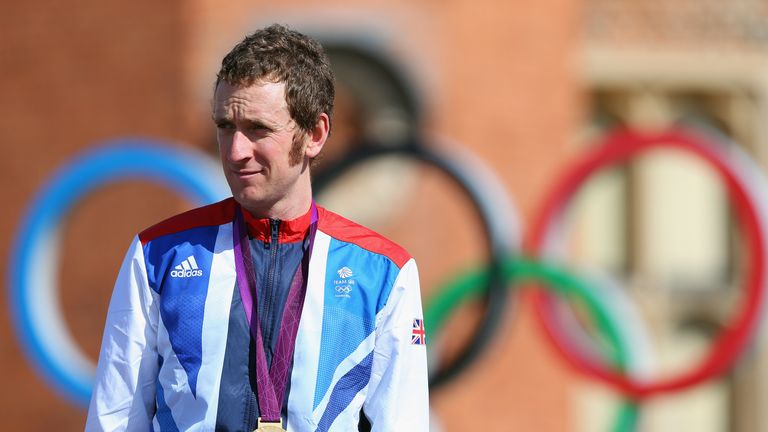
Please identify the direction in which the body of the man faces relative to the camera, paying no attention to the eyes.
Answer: toward the camera
